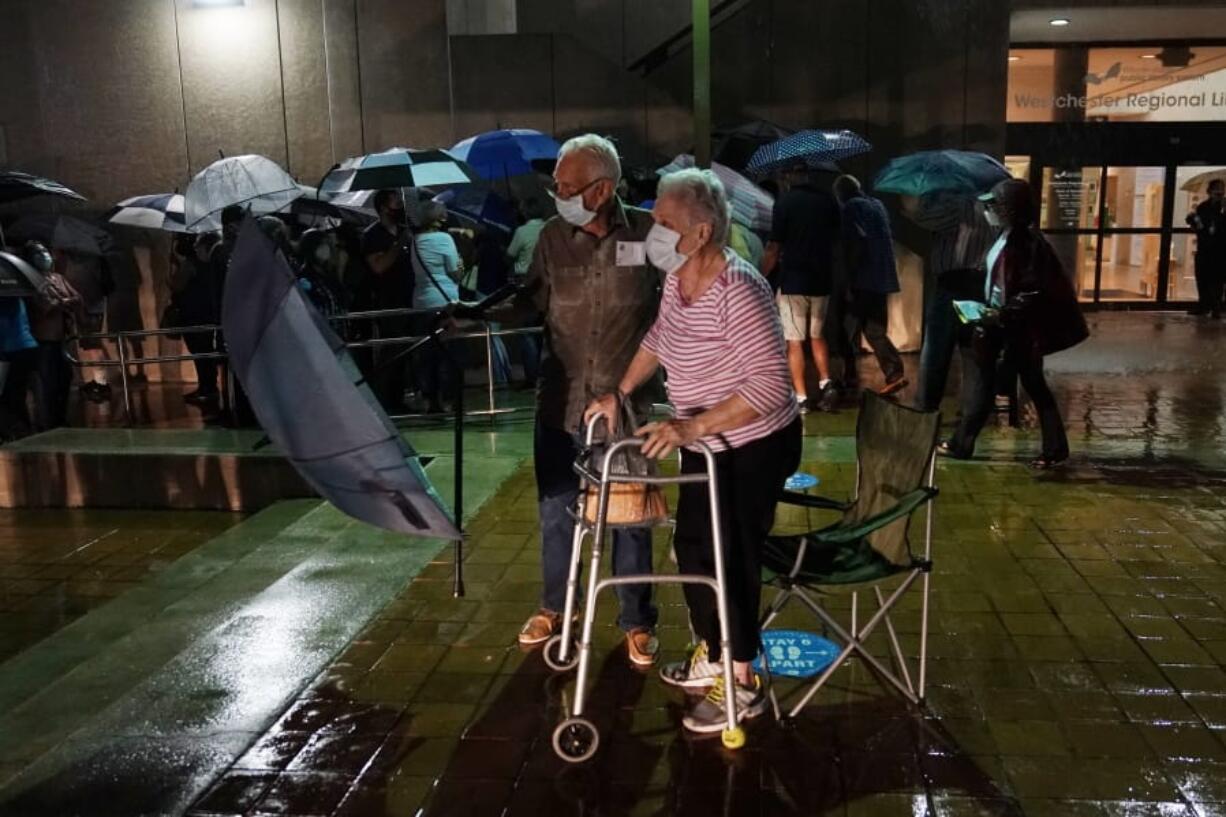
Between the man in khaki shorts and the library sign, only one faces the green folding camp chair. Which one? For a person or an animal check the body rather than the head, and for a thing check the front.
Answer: the library sign

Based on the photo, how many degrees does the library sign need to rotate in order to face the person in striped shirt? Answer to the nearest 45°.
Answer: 0° — it already faces them

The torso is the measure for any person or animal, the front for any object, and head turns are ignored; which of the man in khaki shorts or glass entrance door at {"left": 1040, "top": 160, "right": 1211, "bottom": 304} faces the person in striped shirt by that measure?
the glass entrance door

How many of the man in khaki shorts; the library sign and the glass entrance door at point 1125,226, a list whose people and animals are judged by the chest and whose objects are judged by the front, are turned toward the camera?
2

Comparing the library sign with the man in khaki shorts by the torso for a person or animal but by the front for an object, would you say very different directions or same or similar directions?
very different directions

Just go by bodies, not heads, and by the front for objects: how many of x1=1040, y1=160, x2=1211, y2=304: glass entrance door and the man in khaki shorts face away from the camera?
1

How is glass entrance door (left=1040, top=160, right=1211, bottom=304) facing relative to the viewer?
toward the camera

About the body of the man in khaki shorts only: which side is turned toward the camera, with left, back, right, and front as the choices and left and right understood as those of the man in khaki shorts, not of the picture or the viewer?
back

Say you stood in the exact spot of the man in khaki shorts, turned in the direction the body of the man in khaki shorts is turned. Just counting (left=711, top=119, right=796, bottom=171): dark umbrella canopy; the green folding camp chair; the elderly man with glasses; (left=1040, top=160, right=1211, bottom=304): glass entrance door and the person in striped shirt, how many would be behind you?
3

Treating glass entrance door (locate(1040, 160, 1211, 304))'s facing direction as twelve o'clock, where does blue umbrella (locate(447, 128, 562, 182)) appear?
The blue umbrella is roughly at 1 o'clock from the glass entrance door.

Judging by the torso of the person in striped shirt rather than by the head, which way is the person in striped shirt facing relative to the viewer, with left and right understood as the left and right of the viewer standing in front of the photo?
facing the viewer and to the left of the viewer

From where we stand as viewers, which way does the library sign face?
facing the viewer

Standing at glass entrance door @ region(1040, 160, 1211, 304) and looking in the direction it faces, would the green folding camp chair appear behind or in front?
in front

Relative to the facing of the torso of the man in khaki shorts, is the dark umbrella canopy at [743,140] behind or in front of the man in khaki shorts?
in front

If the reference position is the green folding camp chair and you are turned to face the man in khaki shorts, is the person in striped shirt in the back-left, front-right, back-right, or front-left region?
back-left

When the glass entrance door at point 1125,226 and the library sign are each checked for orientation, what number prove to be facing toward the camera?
2
